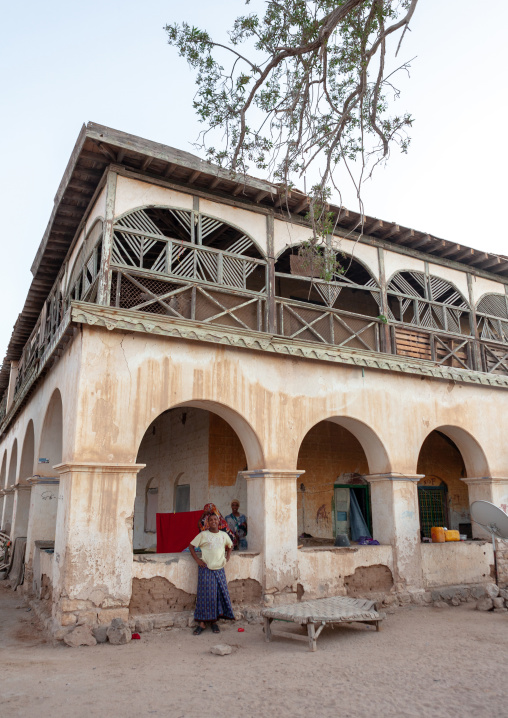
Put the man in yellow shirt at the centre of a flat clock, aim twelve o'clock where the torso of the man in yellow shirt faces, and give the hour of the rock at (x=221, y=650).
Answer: The rock is roughly at 12 o'clock from the man in yellow shirt.

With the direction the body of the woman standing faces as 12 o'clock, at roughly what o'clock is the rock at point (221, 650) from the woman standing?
The rock is roughly at 12 o'clock from the woman standing.

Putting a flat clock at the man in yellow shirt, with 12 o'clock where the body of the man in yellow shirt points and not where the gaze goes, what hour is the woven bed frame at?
The woven bed frame is roughly at 10 o'clock from the man in yellow shirt.

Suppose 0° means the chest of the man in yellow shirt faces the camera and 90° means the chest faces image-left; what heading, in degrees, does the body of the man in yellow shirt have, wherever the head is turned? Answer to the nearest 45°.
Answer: approximately 0°

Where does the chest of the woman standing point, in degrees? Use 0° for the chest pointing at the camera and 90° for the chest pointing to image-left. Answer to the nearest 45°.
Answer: approximately 0°

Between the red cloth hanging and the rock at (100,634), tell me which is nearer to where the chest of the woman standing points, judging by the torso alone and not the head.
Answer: the rock

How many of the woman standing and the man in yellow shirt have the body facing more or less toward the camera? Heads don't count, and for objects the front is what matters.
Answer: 2

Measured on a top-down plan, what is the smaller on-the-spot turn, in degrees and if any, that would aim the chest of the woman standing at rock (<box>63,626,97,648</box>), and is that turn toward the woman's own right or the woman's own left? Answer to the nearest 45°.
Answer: approximately 45° to the woman's own right
